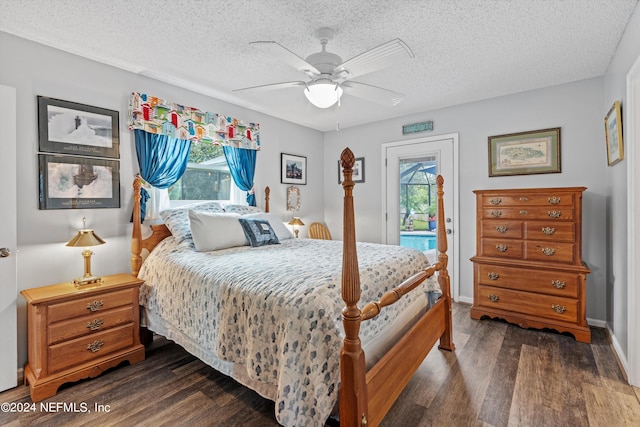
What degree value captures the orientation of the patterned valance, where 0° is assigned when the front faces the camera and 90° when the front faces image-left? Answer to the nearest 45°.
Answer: approximately 315°

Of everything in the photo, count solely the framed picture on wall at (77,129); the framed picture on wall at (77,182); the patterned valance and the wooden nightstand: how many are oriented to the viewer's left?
0

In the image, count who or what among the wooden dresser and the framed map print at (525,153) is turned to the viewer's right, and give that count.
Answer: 0

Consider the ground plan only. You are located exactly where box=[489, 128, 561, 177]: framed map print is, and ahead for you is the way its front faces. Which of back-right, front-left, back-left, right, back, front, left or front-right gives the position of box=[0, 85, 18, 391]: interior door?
front

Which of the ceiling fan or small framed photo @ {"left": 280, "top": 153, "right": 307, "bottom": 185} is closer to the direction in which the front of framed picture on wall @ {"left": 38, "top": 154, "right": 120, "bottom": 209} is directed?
the ceiling fan

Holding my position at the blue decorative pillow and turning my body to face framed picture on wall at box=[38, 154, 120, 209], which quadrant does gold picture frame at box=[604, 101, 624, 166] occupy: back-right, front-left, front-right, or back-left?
back-left

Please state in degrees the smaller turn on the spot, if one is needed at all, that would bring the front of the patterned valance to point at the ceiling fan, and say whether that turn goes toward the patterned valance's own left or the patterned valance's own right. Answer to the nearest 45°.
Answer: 0° — it already faces it

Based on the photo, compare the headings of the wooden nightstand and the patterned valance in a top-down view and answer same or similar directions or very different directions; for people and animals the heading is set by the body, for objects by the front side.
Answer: same or similar directions

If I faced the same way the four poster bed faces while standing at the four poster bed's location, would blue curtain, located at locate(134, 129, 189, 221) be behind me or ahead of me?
behind

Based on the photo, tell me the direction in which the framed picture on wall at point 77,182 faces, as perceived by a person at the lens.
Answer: facing the viewer and to the right of the viewer

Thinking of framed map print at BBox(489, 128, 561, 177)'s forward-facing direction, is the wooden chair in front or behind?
in front

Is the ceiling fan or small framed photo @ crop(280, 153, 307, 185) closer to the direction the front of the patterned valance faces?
the ceiling fan

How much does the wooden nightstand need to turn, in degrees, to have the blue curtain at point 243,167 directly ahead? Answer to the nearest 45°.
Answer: approximately 90° to its left

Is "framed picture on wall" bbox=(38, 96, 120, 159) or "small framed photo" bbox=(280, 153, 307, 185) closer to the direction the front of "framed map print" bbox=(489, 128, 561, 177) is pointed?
the framed picture on wall

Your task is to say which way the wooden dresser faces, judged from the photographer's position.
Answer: facing the viewer and to the left of the viewer

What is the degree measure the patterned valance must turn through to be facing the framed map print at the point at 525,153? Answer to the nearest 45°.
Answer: approximately 45° to its left

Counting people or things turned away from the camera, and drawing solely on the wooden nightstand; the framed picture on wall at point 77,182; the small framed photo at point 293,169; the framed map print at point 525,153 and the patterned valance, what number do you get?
0
